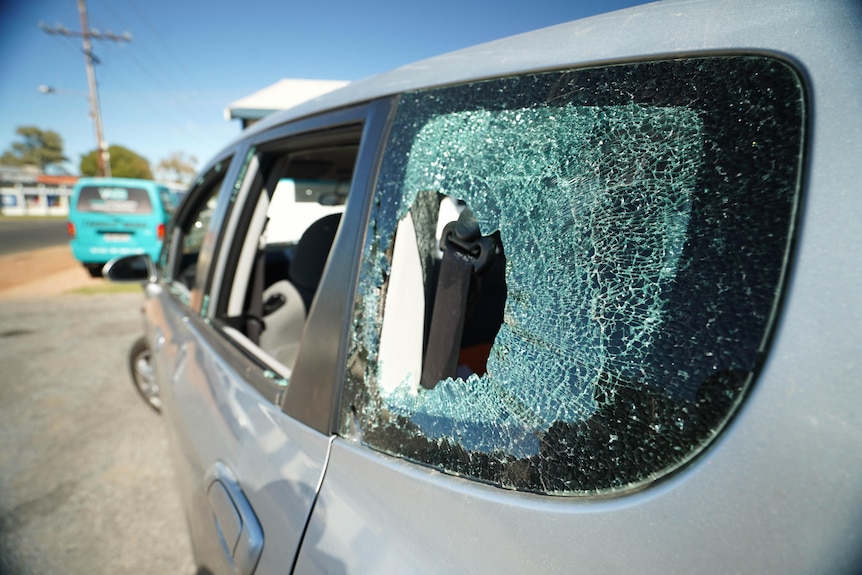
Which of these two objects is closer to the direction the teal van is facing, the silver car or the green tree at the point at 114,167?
the green tree

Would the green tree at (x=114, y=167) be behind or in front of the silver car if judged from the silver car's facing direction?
in front

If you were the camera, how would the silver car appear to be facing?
facing away from the viewer and to the left of the viewer

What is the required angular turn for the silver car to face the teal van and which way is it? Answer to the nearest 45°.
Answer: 0° — it already faces it

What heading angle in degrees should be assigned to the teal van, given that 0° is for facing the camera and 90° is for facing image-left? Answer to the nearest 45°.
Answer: approximately 180°

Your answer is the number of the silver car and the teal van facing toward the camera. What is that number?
0

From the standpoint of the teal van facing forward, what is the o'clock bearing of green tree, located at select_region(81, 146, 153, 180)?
The green tree is roughly at 12 o'clock from the teal van.

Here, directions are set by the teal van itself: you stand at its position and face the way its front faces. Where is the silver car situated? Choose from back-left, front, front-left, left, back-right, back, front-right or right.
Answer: back
